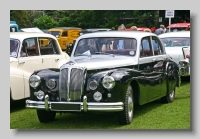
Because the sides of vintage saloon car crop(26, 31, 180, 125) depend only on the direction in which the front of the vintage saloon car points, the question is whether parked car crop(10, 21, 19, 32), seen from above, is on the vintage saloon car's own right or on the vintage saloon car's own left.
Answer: on the vintage saloon car's own right

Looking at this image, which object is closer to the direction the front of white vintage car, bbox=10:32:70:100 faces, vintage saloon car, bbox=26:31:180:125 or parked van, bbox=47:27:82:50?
the vintage saloon car

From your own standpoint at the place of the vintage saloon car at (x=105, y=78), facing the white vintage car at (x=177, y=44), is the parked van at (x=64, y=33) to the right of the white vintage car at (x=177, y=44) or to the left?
left

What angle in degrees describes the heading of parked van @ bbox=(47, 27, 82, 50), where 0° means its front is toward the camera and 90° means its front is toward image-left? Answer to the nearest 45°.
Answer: approximately 45°

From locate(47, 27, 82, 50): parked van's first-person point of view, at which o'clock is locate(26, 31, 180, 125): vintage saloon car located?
The vintage saloon car is roughly at 10 o'clock from the parked van.

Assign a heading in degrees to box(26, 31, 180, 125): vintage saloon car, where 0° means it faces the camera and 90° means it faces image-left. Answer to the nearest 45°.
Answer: approximately 45°

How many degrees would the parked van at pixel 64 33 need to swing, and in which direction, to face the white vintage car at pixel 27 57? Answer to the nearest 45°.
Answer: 0° — it already faces it
